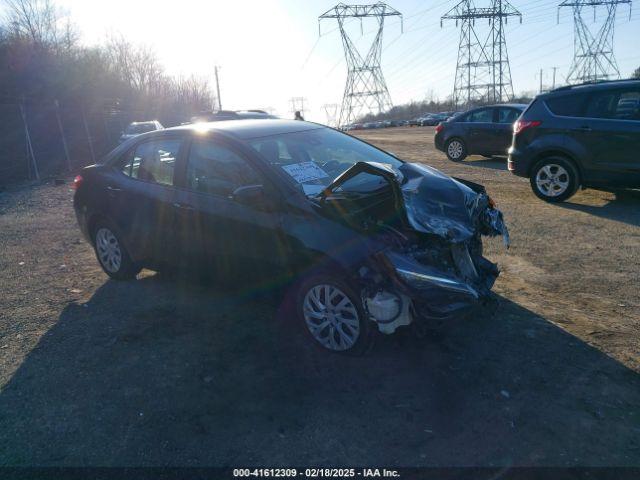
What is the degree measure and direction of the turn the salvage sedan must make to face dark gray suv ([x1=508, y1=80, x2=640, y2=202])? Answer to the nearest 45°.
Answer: approximately 90° to its left

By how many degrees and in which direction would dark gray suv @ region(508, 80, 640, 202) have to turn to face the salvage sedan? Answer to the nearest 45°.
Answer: approximately 90° to its right

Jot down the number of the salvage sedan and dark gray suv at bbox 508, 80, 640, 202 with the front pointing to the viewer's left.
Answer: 0

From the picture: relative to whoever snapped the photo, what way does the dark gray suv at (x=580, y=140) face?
facing to the right of the viewer

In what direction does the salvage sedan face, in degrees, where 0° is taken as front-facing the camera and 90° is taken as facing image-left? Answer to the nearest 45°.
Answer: approximately 315°
